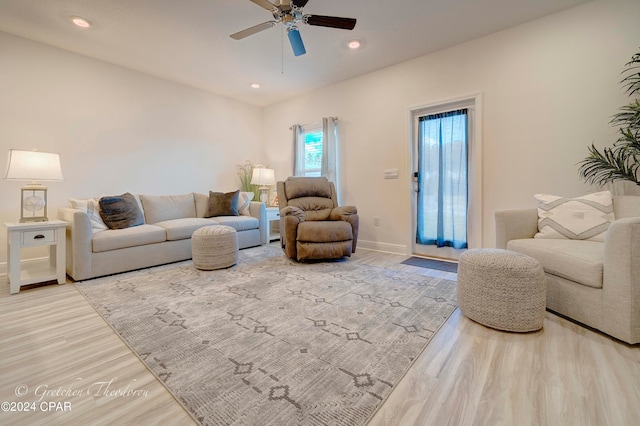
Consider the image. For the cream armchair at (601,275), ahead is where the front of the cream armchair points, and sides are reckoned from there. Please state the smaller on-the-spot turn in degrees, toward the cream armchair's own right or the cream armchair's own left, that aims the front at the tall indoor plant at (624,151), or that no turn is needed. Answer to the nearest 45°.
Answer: approximately 135° to the cream armchair's own right

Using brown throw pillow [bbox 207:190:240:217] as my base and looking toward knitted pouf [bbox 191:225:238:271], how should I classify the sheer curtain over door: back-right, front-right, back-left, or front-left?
front-left

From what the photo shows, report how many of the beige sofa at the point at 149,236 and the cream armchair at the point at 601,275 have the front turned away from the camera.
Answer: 0

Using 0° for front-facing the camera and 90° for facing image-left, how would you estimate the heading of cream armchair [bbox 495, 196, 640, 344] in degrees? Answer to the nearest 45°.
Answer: approximately 45°

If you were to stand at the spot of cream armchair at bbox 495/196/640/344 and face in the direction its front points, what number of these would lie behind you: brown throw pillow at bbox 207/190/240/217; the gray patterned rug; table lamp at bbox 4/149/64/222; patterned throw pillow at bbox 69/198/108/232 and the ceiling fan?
0

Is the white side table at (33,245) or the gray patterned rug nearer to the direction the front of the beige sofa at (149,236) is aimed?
the gray patterned rug

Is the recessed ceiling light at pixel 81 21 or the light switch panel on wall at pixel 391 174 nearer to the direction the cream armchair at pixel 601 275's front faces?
the recessed ceiling light

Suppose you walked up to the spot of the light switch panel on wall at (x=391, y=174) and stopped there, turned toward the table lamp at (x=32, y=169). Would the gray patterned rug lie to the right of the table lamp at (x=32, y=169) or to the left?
left

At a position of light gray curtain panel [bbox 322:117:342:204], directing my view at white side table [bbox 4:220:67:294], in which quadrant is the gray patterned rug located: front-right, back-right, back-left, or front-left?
front-left

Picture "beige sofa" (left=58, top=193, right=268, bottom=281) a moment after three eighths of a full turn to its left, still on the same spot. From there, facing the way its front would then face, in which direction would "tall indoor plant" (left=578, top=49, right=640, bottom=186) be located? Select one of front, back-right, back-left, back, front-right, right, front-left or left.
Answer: back-right

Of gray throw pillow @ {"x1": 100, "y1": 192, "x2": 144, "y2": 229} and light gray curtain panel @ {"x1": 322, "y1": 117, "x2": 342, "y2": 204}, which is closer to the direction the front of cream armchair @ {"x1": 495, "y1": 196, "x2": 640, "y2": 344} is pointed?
the gray throw pillow

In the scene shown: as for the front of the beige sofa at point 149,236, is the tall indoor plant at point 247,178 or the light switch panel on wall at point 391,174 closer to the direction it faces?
the light switch panel on wall

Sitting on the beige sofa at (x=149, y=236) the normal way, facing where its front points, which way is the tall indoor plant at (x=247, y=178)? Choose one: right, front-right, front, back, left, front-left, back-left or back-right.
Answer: left

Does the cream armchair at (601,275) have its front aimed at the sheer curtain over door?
no

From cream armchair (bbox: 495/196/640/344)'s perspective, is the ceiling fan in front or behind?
in front
